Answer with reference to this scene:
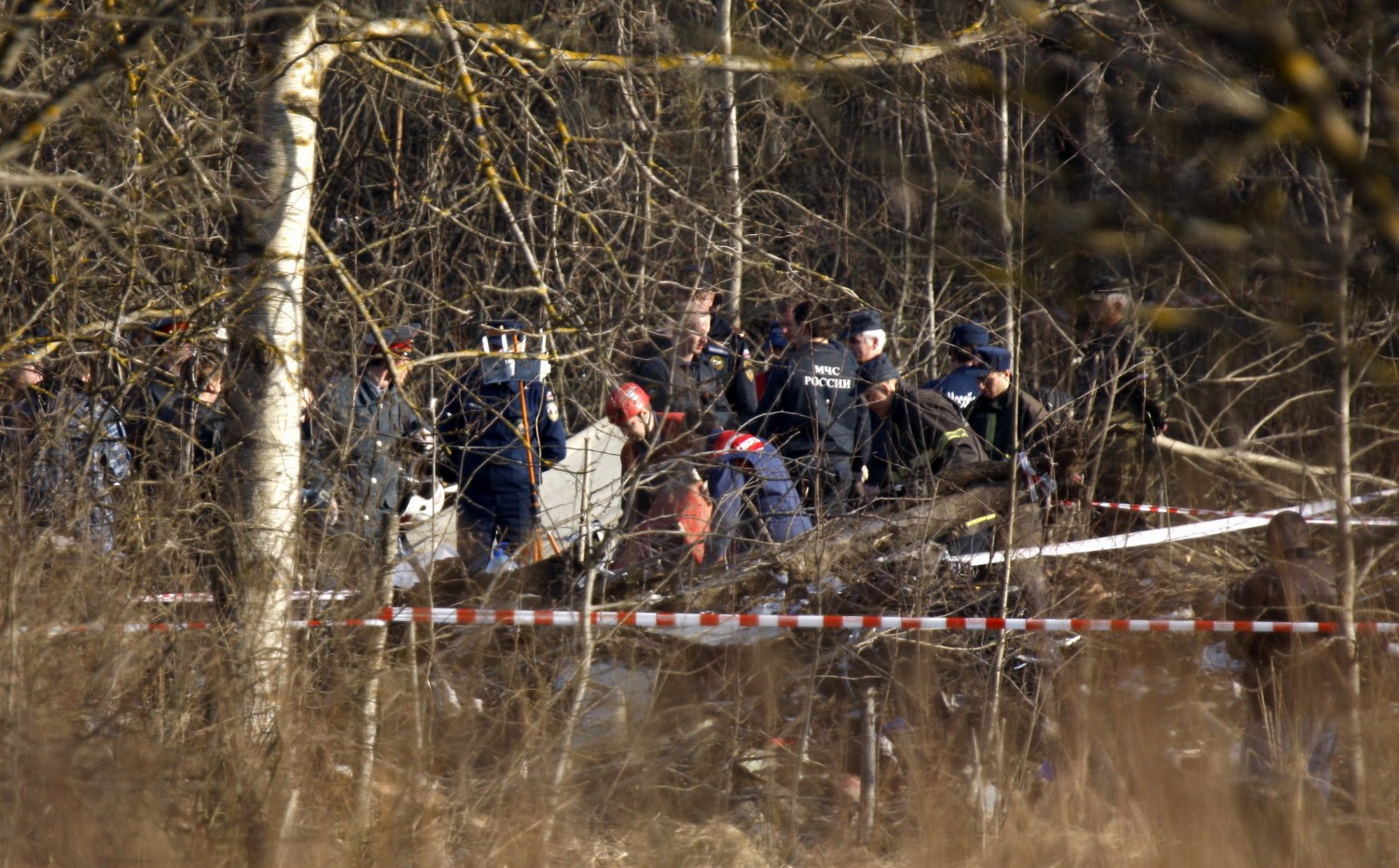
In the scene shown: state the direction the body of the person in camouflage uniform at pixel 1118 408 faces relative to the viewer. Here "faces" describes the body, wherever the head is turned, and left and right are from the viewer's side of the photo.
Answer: facing the viewer and to the left of the viewer

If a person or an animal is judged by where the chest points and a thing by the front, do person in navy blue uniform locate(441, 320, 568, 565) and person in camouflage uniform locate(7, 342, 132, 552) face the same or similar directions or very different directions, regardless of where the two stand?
very different directions

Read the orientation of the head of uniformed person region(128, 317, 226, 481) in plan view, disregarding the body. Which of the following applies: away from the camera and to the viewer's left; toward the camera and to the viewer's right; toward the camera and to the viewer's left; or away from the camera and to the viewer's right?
toward the camera and to the viewer's right
